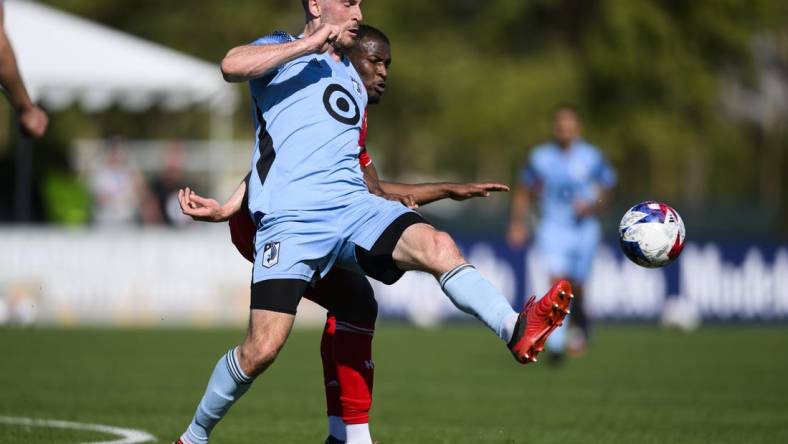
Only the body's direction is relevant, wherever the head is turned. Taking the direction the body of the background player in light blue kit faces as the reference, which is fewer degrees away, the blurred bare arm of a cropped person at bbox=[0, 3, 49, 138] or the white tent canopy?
the blurred bare arm of a cropped person

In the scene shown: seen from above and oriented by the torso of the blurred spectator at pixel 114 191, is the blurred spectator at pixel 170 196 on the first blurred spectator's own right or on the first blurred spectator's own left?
on the first blurred spectator's own left

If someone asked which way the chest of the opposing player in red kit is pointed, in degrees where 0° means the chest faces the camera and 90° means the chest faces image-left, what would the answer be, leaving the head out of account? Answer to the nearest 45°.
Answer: approximately 315°

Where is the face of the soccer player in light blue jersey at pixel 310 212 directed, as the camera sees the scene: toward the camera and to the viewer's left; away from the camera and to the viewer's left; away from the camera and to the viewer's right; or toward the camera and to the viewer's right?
toward the camera and to the viewer's right

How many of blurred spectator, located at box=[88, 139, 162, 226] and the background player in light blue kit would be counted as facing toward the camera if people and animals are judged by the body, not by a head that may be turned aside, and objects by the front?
2

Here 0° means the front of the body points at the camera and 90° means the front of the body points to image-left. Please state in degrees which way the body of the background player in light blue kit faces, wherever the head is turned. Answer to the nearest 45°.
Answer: approximately 0°

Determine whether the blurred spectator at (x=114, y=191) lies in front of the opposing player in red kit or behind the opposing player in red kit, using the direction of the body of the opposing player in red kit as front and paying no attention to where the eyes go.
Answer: behind

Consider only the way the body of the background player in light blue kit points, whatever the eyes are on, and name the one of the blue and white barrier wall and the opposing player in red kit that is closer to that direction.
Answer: the opposing player in red kit

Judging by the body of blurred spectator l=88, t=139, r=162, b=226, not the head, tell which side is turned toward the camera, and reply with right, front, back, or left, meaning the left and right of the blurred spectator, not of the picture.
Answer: front

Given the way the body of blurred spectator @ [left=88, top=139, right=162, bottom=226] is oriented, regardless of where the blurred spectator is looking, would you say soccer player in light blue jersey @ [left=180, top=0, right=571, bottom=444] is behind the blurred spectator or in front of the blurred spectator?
in front
